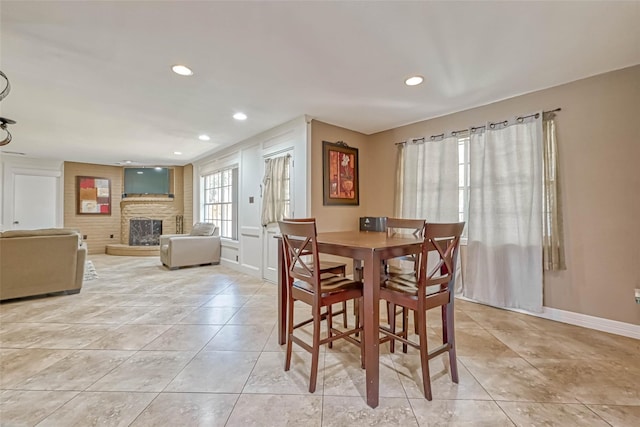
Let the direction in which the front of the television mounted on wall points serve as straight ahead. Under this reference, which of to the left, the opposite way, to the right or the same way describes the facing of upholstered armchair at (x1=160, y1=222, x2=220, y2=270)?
to the right

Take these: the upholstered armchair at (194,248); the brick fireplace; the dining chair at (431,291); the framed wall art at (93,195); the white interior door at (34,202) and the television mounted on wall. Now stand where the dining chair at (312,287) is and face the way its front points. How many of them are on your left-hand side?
5

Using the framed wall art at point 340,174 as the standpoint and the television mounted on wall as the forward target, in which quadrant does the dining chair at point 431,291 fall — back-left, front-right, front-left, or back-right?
back-left

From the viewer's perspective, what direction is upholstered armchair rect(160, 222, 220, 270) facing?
to the viewer's left

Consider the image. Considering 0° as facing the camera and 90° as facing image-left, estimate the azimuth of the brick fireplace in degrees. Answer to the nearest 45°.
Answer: approximately 0°

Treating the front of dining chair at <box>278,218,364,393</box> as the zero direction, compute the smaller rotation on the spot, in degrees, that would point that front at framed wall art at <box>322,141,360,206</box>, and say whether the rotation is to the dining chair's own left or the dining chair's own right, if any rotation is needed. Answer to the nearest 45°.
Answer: approximately 45° to the dining chair's own left

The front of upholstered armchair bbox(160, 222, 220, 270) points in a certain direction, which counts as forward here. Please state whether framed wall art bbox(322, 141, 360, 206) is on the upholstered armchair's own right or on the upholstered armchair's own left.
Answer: on the upholstered armchair's own left
